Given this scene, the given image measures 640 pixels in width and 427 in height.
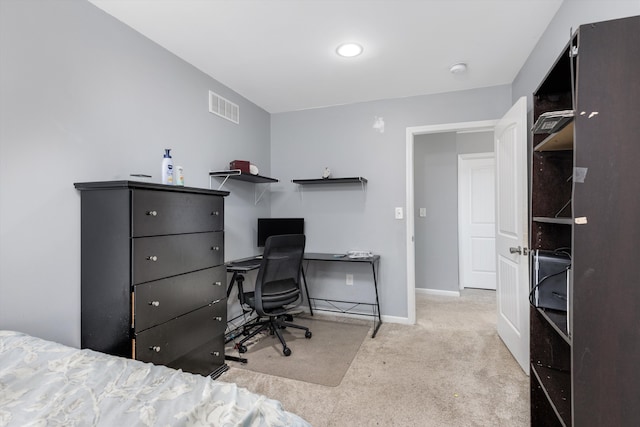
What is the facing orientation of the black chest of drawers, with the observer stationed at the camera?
facing the viewer and to the right of the viewer

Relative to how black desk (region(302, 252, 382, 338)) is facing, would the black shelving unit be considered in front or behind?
in front

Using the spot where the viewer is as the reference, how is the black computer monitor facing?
facing the viewer

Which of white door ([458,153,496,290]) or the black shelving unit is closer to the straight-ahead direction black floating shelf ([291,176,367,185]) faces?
the black shelving unit

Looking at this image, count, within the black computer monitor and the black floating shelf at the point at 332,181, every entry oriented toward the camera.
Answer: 2

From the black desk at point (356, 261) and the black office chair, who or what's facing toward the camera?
the black desk

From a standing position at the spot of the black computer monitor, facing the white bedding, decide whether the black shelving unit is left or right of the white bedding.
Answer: left

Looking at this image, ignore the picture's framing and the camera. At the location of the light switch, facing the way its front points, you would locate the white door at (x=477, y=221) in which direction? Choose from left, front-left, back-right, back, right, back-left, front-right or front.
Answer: back-left

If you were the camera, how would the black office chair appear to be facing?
facing away from the viewer and to the left of the viewer

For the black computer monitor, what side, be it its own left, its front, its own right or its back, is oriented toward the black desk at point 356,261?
left

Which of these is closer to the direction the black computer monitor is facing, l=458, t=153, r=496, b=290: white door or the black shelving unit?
the black shelving unit

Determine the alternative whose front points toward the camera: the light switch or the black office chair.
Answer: the light switch

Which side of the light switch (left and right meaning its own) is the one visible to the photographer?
front
